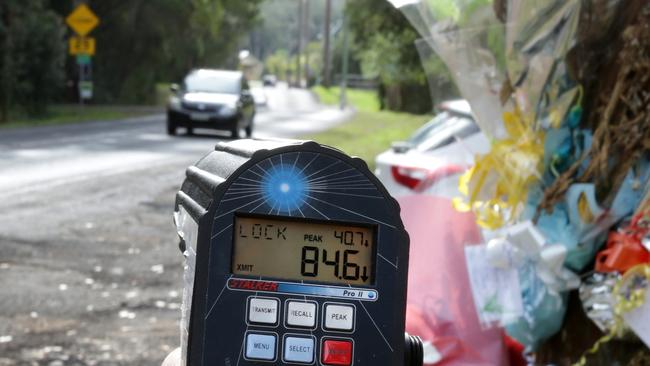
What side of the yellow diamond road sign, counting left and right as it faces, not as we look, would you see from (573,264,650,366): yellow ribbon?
front

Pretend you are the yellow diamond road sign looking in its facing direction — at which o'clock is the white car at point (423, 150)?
The white car is roughly at 12 o'clock from the yellow diamond road sign.

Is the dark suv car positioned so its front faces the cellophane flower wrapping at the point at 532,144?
yes

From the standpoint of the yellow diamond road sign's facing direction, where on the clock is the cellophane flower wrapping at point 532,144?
The cellophane flower wrapping is roughly at 12 o'clock from the yellow diamond road sign.

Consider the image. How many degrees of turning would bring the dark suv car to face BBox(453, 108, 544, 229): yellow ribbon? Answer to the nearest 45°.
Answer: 0° — it already faces it

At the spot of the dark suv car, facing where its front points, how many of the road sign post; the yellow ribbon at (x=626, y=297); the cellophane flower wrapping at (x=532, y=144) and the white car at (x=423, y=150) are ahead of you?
3

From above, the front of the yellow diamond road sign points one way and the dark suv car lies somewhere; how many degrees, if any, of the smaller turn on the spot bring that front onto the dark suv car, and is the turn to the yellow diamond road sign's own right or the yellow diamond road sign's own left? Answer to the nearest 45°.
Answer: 0° — it already faces it

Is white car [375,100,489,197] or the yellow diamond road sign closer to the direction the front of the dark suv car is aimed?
the white car

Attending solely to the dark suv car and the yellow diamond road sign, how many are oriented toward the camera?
2

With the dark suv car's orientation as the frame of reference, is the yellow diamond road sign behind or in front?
behind

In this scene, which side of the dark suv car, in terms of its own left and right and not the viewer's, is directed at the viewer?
front

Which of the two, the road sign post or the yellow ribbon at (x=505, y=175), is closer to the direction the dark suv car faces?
the yellow ribbon

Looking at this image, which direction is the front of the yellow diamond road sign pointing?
toward the camera

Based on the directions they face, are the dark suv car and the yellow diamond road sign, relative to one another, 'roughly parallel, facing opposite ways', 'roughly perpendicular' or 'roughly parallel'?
roughly parallel

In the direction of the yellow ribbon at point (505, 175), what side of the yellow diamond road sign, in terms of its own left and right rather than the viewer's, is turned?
front
